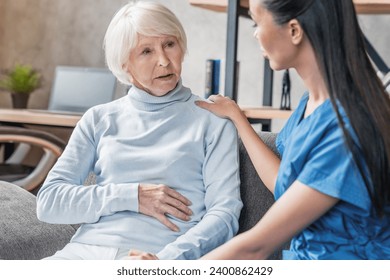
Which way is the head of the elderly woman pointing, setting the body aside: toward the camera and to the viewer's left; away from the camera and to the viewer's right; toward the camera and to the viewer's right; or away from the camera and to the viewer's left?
toward the camera and to the viewer's right

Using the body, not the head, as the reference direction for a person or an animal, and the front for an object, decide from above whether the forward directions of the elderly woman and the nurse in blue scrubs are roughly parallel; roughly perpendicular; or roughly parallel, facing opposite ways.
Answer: roughly perpendicular

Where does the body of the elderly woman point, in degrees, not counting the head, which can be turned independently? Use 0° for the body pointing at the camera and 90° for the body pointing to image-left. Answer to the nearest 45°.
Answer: approximately 0°

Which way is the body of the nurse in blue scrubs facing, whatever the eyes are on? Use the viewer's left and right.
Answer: facing to the left of the viewer

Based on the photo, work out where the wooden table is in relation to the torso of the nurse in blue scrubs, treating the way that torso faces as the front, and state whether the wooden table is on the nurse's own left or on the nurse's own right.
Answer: on the nurse's own right

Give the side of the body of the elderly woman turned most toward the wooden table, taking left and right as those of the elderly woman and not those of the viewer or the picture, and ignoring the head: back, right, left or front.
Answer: back

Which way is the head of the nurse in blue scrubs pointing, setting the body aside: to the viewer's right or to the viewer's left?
to the viewer's left

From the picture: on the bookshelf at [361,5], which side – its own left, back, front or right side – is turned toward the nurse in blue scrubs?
front
